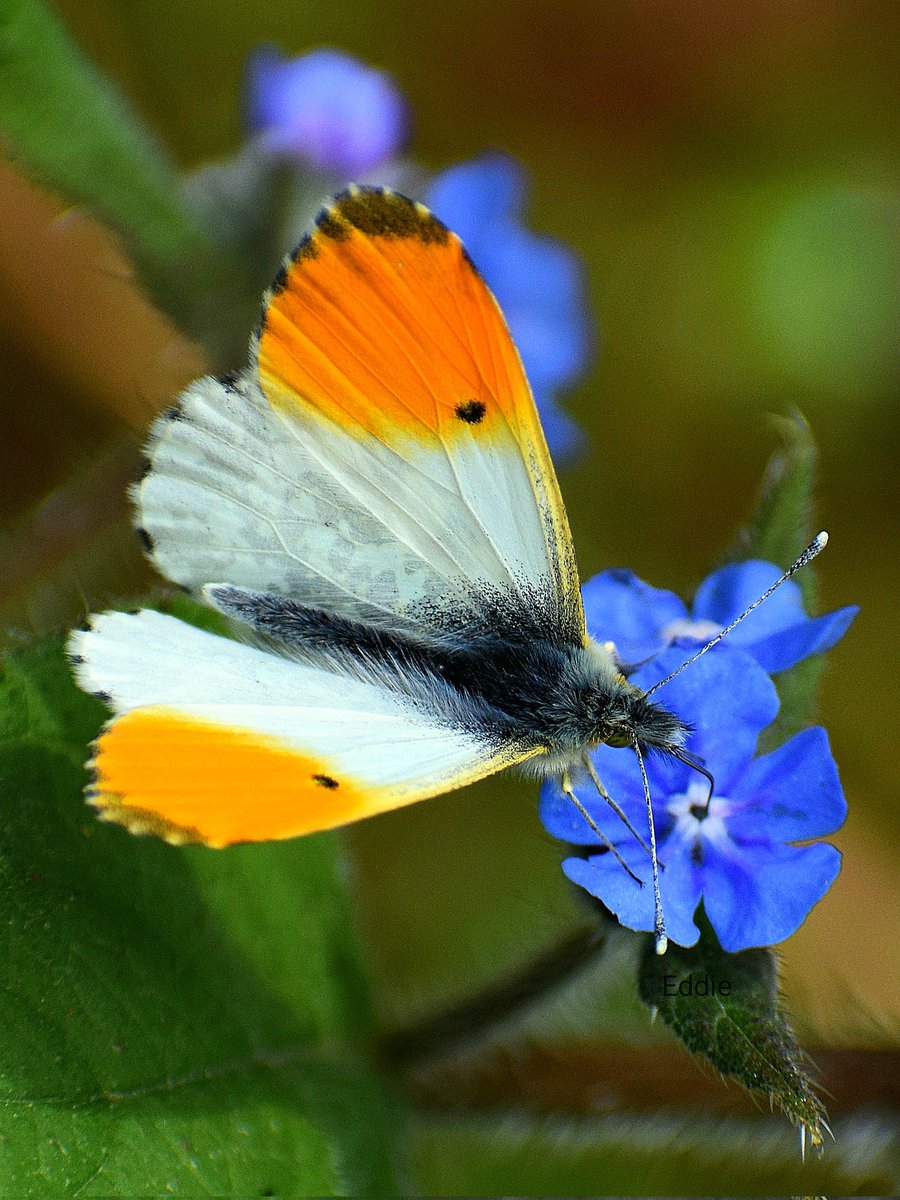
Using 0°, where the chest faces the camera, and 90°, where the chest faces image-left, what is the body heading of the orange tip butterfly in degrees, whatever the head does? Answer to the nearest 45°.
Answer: approximately 270°

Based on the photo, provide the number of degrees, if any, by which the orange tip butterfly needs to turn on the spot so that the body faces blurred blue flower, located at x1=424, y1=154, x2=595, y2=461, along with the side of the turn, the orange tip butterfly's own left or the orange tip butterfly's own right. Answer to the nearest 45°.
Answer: approximately 90° to the orange tip butterfly's own left

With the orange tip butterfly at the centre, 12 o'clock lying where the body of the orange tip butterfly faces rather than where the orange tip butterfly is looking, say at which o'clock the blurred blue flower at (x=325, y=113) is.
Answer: The blurred blue flower is roughly at 9 o'clock from the orange tip butterfly.

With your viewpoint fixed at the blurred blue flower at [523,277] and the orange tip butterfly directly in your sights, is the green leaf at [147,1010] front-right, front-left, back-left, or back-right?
front-right
